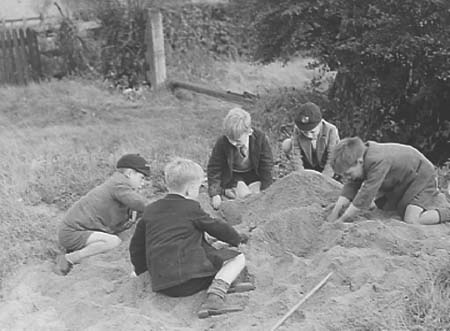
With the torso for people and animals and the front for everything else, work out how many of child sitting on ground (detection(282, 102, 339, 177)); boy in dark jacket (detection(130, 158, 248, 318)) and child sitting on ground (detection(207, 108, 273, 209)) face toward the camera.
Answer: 2

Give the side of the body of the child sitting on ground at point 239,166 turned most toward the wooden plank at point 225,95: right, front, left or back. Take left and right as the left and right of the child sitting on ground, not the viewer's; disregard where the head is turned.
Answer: back

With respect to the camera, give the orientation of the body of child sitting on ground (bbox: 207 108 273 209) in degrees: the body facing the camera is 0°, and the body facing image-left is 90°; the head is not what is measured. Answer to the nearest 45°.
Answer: approximately 0°

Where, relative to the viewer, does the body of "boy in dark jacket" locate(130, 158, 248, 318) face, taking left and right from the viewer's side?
facing away from the viewer and to the right of the viewer
